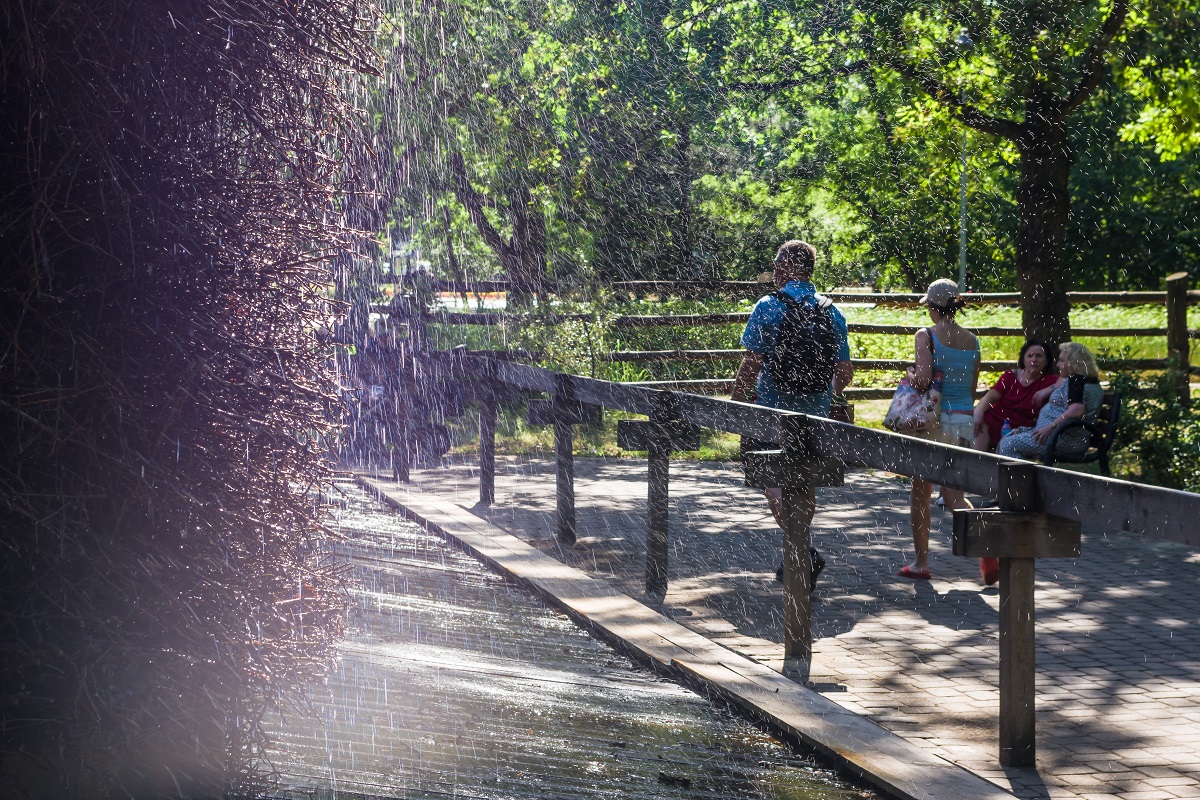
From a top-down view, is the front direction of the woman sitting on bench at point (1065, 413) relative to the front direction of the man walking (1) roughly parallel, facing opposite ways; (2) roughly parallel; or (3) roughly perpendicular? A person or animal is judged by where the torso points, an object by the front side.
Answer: roughly perpendicular

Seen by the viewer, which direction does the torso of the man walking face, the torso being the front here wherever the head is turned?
away from the camera

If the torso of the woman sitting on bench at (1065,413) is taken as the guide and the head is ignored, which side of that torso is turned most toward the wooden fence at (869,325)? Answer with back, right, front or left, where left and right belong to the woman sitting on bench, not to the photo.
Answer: right

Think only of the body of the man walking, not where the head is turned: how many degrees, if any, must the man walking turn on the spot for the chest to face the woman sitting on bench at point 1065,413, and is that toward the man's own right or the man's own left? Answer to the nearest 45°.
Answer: approximately 45° to the man's own right

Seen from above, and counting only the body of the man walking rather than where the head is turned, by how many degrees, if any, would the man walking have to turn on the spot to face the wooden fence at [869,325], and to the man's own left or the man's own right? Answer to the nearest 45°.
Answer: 0° — they already face it

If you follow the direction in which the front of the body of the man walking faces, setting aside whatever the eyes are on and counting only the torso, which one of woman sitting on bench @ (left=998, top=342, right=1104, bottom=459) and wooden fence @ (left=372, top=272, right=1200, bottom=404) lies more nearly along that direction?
the wooden fence

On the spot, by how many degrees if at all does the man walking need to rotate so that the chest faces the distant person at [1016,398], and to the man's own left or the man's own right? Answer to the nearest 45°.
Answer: approximately 45° to the man's own right

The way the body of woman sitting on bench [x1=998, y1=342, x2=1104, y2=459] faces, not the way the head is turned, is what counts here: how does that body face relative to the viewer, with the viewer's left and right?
facing to the left of the viewer

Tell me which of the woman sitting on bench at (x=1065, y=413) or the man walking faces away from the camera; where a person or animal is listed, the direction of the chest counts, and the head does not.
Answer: the man walking

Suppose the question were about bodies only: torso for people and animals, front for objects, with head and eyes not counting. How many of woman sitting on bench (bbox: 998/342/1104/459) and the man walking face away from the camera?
1
